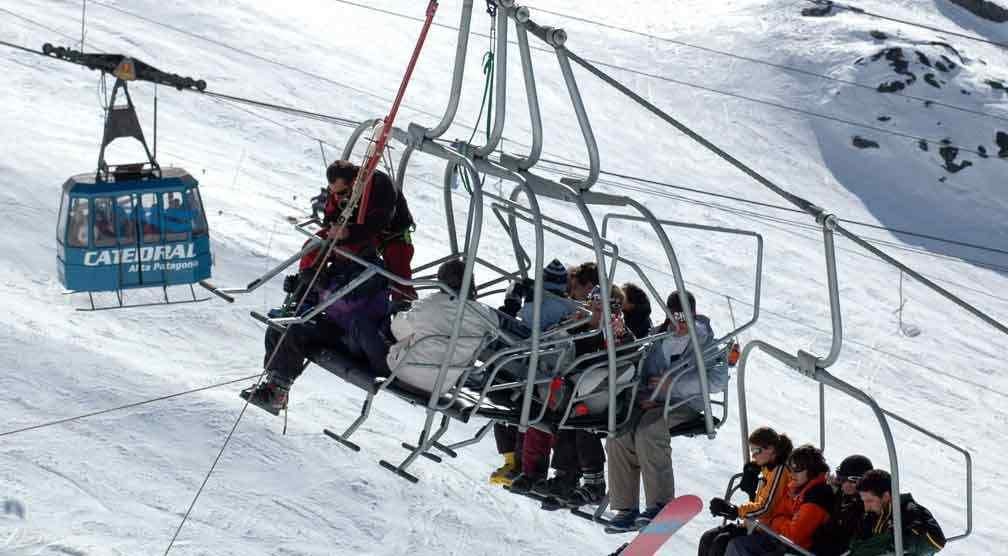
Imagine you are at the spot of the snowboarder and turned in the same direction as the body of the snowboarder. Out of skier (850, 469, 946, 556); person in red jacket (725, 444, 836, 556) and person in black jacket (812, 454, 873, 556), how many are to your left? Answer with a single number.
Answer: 3

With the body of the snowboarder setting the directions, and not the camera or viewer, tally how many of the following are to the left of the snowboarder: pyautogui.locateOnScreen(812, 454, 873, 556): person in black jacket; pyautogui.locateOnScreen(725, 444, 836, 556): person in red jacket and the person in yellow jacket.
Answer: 3

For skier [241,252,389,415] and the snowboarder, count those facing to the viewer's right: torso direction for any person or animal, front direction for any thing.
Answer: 0

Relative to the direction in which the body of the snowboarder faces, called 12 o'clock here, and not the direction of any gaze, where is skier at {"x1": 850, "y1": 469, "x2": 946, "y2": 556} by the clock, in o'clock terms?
The skier is roughly at 9 o'clock from the snowboarder.

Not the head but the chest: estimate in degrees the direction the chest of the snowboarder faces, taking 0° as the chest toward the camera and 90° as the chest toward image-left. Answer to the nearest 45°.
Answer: approximately 45°

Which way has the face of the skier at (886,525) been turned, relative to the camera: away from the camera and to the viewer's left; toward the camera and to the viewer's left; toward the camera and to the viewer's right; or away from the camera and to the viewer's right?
toward the camera and to the viewer's left

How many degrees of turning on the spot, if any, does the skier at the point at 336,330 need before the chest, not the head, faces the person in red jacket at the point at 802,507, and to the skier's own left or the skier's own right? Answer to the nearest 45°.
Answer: approximately 135° to the skier's own left

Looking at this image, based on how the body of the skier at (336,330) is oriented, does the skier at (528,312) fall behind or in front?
behind

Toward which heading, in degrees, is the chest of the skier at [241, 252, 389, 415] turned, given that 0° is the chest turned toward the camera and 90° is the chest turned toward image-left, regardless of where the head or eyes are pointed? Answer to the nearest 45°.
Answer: approximately 90°

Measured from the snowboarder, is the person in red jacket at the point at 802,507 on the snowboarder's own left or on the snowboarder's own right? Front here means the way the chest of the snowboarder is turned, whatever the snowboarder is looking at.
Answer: on the snowboarder's own left

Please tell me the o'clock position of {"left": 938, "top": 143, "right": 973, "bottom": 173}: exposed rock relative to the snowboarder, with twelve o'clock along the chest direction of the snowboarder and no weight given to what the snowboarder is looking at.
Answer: The exposed rock is roughly at 5 o'clock from the snowboarder.
